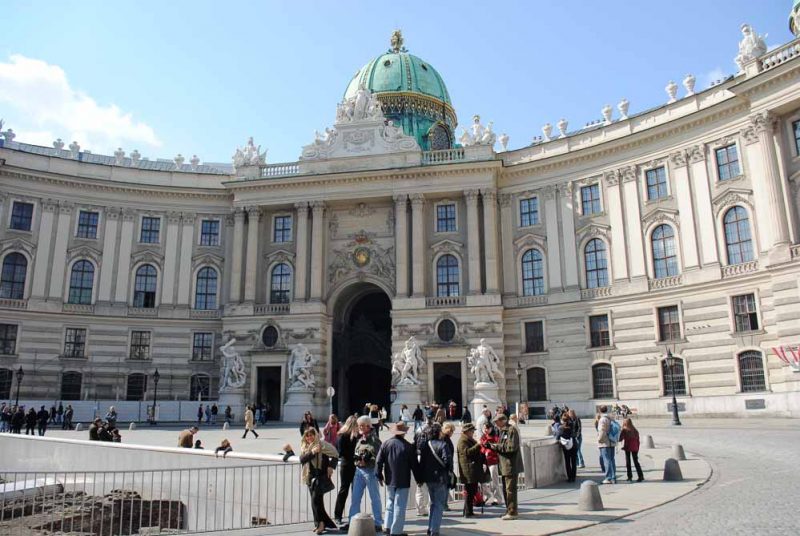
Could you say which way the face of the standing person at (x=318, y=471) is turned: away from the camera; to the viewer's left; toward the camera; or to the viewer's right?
toward the camera

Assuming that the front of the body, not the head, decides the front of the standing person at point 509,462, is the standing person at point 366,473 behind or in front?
in front

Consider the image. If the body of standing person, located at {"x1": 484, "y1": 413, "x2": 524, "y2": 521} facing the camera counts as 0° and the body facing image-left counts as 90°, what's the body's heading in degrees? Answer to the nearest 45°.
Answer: approximately 90°

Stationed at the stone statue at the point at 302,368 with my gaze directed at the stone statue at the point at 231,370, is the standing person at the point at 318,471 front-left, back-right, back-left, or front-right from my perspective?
back-left

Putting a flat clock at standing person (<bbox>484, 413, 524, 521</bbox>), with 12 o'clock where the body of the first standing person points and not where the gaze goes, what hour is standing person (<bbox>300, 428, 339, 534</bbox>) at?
The standing person (<bbox>300, 428, 339, 534</bbox>) is roughly at 11 o'clock from the standing person (<bbox>484, 413, 524, 521</bbox>).

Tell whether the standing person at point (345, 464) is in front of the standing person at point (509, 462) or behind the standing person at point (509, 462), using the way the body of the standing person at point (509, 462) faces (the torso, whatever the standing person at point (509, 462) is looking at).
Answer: in front

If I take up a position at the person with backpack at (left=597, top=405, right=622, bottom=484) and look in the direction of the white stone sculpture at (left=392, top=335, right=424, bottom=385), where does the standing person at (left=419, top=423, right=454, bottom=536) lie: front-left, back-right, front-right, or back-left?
back-left

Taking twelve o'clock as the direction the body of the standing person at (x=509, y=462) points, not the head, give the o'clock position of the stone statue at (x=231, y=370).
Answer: The stone statue is roughly at 2 o'clock from the standing person.

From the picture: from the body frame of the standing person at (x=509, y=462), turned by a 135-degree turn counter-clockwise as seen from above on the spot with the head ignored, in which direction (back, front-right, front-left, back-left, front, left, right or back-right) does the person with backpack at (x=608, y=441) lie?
left

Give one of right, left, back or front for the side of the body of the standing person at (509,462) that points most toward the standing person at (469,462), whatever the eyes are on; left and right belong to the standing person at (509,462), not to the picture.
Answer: front

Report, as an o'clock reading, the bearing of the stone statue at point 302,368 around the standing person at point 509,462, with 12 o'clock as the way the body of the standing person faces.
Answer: The stone statue is roughly at 2 o'clock from the standing person.

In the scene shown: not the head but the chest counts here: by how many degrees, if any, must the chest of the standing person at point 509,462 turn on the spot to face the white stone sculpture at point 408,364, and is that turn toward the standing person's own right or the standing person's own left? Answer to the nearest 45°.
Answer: approximately 90° to the standing person's own right
